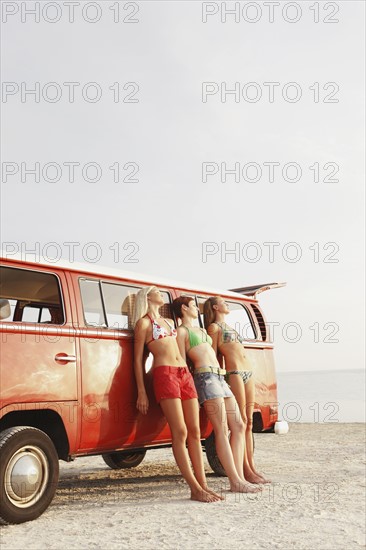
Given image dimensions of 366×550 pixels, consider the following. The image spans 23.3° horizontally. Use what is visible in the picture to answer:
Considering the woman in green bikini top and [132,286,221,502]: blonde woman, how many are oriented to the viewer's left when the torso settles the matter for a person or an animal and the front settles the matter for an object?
0

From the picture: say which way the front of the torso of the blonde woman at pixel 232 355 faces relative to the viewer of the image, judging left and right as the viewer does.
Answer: facing the viewer and to the right of the viewer

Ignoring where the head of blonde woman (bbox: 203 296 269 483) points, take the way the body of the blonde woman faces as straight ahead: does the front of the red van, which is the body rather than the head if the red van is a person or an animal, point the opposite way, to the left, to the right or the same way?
to the right

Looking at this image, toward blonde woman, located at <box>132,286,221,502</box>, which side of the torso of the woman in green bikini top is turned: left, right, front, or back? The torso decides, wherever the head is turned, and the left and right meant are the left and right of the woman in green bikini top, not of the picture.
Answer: right

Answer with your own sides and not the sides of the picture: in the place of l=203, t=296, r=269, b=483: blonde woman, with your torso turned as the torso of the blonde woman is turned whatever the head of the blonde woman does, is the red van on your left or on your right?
on your right

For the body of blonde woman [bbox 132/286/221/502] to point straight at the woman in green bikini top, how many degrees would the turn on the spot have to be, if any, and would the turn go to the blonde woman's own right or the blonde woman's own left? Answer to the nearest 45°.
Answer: approximately 90° to the blonde woman's own left

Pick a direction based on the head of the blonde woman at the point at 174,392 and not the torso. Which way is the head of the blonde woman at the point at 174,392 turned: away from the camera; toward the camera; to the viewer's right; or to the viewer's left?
to the viewer's right

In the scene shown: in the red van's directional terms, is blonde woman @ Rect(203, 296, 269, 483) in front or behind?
behind

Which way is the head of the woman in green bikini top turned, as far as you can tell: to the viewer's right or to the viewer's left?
to the viewer's right

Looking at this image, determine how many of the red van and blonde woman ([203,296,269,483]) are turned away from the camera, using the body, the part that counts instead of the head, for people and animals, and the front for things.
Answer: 0

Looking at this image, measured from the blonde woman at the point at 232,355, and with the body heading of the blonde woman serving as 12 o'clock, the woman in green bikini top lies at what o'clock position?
The woman in green bikini top is roughly at 2 o'clock from the blonde woman.

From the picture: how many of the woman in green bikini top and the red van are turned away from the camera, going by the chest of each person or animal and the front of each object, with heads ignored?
0
